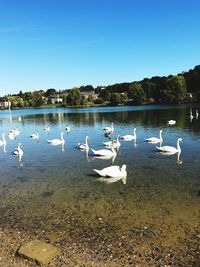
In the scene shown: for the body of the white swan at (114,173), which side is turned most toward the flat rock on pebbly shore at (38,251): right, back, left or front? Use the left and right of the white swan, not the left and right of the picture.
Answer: right

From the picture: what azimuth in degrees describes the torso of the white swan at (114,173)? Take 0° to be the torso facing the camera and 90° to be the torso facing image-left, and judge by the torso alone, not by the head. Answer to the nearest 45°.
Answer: approximately 270°
